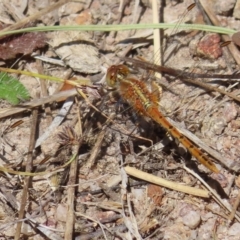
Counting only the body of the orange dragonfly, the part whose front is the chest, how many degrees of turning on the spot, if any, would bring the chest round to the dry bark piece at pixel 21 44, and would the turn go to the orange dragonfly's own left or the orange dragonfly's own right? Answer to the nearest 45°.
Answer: approximately 45° to the orange dragonfly's own left

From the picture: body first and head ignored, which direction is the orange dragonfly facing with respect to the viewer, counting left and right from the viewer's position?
facing away from the viewer and to the left of the viewer

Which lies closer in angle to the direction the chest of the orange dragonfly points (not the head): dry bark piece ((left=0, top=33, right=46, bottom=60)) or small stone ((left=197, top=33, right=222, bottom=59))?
the dry bark piece

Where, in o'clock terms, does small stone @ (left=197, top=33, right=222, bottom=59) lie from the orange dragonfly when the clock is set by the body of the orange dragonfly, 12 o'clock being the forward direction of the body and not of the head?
The small stone is roughly at 4 o'clock from the orange dragonfly.
